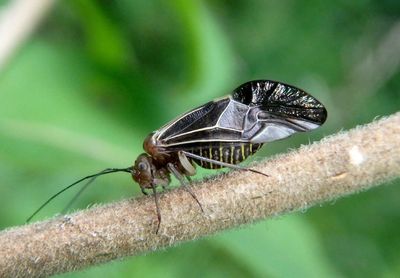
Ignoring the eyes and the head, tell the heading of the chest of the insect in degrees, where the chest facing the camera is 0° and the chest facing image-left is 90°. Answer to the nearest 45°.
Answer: approximately 90°
